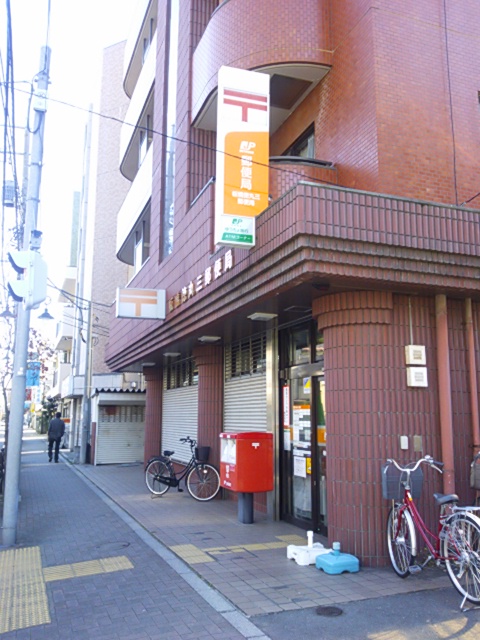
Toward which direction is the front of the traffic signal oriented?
to the viewer's left

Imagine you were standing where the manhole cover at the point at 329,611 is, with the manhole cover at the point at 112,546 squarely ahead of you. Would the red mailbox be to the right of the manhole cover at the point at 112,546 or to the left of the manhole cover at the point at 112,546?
right

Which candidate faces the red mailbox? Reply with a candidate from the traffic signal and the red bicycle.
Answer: the red bicycle

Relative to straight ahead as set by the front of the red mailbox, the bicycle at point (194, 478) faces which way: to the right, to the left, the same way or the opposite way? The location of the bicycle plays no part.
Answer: to the left

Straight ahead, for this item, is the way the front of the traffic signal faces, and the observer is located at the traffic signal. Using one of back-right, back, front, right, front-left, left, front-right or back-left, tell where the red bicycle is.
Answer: back-left

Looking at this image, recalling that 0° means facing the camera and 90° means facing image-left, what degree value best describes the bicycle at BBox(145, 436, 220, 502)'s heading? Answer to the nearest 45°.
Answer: approximately 315°

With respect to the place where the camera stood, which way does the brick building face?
facing the viewer and to the left of the viewer

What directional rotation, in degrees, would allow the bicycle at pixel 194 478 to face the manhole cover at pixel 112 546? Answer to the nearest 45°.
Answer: approximately 45° to its right

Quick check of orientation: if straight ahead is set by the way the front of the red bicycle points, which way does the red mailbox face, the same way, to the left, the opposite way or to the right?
to the left

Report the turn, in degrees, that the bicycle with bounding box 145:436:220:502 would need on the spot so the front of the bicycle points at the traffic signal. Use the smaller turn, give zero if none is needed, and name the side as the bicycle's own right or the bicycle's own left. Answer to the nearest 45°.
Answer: approximately 90° to the bicycle's own right

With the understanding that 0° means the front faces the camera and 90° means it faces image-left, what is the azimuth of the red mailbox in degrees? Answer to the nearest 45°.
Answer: approximately 45°

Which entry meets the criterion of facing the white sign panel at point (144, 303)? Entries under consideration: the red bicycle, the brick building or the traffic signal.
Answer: the red bicycle
